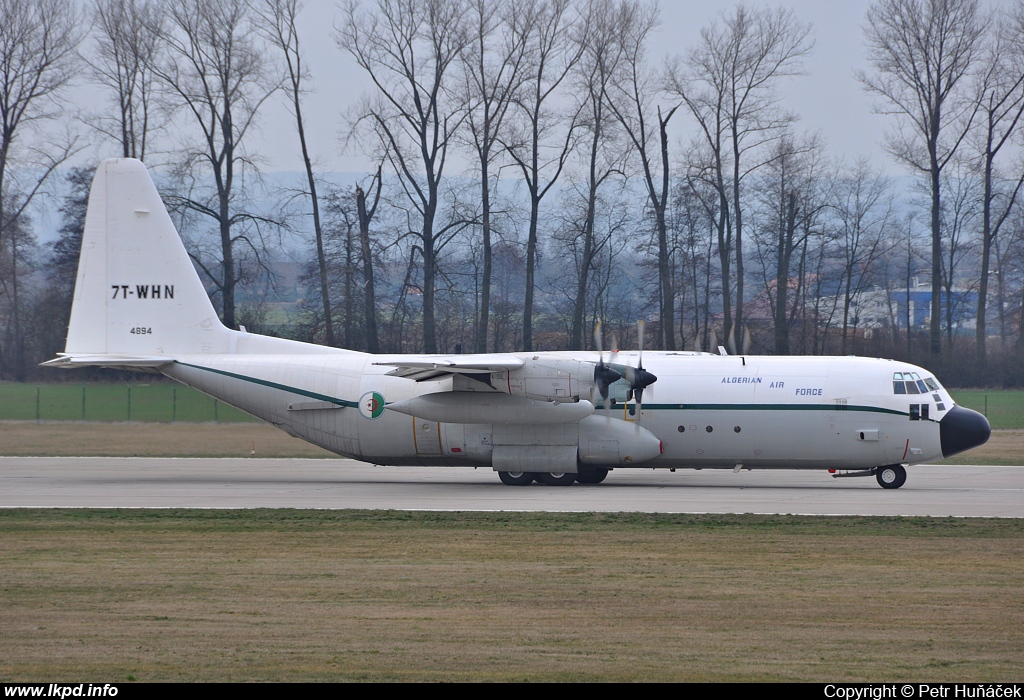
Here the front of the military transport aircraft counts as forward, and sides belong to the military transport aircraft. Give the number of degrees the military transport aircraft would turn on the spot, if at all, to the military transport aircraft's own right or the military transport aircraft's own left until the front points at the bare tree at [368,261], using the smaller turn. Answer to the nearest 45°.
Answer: approximately 90° to the military transport aircraft's own left

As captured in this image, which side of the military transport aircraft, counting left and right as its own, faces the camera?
right
